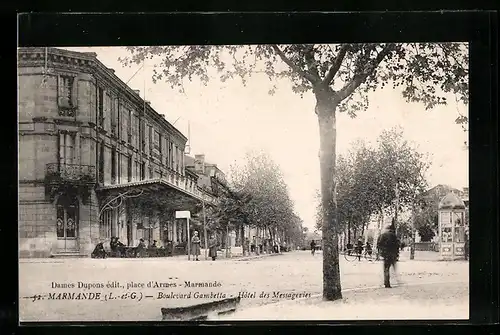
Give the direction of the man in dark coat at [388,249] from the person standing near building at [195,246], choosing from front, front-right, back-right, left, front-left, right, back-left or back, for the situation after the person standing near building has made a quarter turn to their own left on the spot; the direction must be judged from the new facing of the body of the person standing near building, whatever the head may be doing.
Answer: front

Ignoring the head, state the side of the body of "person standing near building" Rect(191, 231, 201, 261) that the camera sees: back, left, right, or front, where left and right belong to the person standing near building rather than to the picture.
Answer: front

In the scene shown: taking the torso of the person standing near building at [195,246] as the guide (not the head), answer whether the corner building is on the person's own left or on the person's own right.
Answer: on the person's own right

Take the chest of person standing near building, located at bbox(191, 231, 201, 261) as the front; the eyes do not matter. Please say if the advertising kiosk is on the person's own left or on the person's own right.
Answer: on the person's own left
